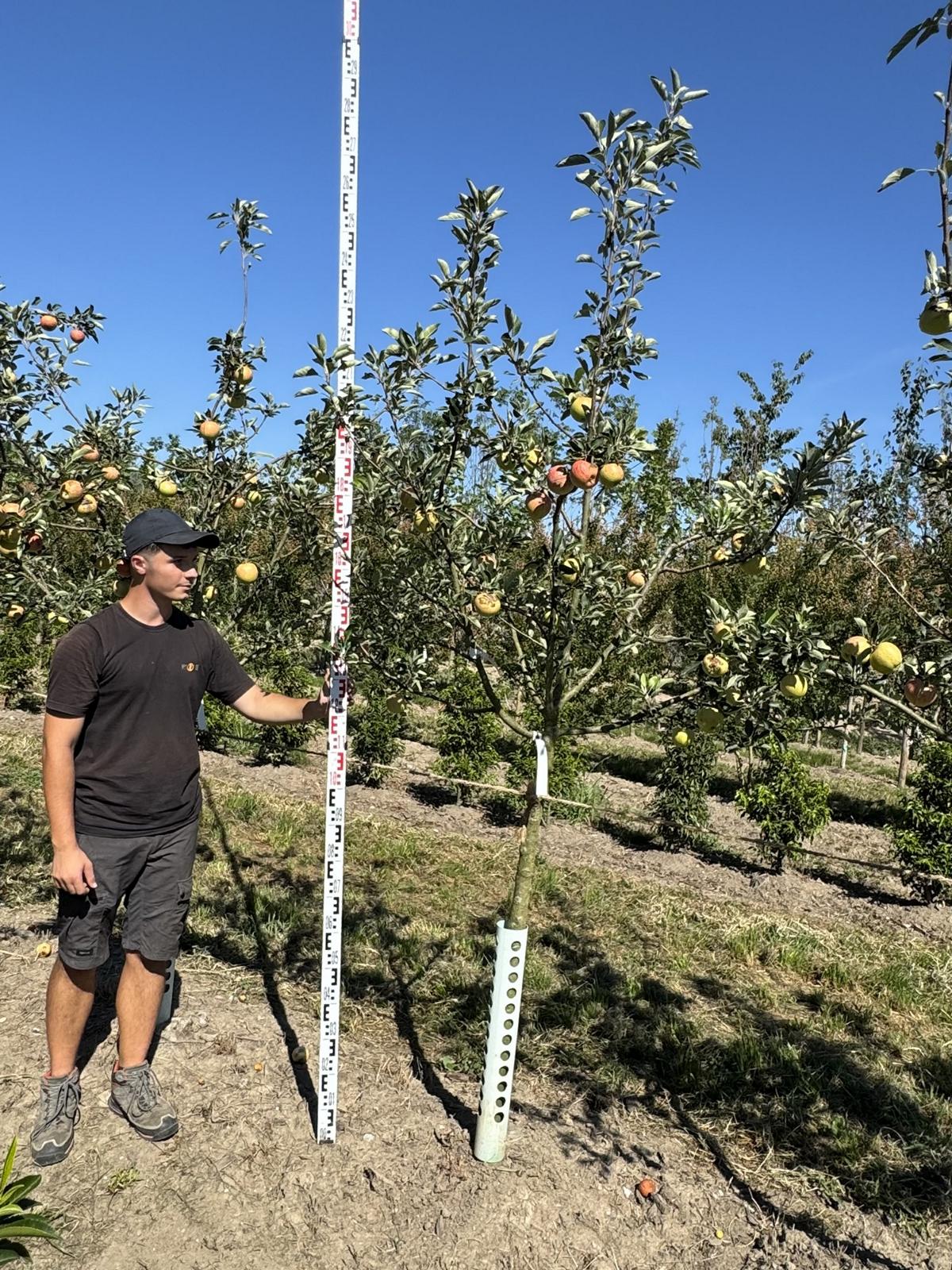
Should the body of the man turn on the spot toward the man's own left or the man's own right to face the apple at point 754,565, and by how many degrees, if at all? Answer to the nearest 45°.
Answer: approximately 45° to the man's own left

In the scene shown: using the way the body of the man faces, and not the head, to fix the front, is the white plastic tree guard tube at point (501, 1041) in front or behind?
in front

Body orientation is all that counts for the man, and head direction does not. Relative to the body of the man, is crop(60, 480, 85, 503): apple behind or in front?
behind

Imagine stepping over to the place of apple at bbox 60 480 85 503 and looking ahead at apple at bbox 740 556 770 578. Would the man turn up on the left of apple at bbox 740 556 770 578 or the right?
right

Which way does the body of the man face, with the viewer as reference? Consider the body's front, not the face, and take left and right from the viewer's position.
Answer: facing the viewer and to the right of the viewer

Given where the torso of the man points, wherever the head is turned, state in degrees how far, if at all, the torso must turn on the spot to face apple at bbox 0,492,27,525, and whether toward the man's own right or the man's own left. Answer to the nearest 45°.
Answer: approximately 180°

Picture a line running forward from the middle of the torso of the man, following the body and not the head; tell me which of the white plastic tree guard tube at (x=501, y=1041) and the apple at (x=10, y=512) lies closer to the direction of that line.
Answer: the white plastic tree guard tube
